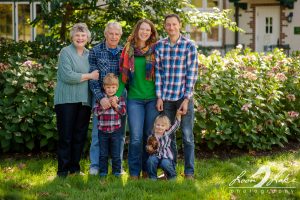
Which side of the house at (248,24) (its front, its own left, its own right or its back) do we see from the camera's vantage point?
front

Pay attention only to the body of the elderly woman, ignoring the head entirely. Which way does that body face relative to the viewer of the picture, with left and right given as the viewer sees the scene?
facing the viewer and to the right of the viewer

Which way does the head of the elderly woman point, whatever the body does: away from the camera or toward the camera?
toward the camera

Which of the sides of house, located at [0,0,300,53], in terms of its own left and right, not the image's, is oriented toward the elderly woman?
front

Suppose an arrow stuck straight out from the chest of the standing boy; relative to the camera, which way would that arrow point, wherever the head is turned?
toward the camera

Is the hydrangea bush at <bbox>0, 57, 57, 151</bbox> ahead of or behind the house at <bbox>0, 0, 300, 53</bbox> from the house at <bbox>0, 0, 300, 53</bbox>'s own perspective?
ahead

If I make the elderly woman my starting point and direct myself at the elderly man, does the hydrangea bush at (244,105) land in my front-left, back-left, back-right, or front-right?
front-left

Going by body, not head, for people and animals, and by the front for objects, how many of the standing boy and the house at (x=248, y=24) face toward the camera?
2

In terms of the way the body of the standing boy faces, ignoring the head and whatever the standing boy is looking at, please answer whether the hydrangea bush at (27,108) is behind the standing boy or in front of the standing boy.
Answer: behind

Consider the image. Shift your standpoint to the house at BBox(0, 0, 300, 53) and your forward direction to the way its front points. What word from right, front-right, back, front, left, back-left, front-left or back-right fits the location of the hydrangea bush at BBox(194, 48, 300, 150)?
front
